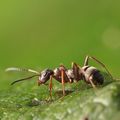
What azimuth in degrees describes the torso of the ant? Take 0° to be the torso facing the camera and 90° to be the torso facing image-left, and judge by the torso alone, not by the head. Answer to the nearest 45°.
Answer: approximately 90°
